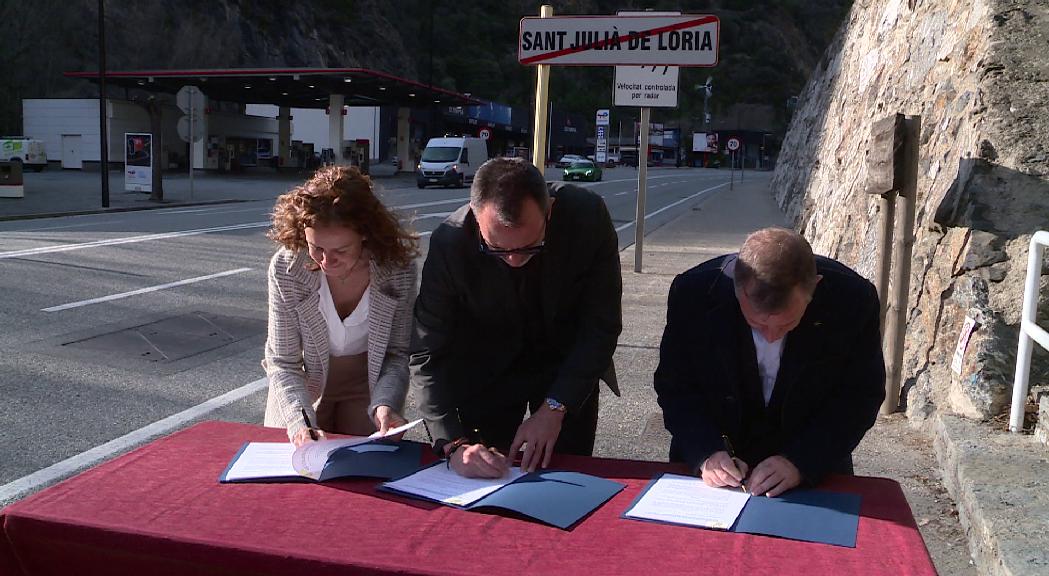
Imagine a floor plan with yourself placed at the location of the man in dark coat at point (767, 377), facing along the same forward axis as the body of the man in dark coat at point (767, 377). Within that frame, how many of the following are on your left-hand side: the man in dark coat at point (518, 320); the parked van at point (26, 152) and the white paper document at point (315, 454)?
0

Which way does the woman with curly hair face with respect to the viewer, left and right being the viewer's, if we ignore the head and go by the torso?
facing the viewer

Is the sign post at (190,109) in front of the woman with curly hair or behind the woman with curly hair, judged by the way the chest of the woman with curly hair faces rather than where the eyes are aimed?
behind

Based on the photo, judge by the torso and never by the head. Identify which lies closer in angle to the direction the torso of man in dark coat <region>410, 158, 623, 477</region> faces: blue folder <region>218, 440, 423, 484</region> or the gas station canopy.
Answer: the blue folder

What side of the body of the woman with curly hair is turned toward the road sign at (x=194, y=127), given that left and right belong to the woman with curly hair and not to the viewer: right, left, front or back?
back

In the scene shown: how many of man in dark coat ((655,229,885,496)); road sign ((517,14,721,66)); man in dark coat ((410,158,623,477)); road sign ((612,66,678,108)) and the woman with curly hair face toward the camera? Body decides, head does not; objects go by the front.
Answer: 5

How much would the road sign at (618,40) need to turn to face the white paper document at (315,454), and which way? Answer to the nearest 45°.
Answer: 0° — it already faces it

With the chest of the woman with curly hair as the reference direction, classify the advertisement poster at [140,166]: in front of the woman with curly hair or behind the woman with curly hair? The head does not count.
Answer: behind

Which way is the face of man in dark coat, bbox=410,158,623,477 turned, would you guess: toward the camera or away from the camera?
toward the camera

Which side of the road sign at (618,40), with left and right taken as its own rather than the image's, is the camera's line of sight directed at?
front

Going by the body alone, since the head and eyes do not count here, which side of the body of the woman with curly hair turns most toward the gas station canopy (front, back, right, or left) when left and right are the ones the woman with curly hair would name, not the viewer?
back

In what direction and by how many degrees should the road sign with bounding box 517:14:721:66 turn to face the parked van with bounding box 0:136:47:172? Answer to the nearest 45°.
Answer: approximately 135° to its right

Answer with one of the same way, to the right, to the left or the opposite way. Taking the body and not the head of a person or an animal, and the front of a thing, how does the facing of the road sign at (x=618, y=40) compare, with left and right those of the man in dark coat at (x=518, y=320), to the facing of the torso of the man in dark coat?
the same way
